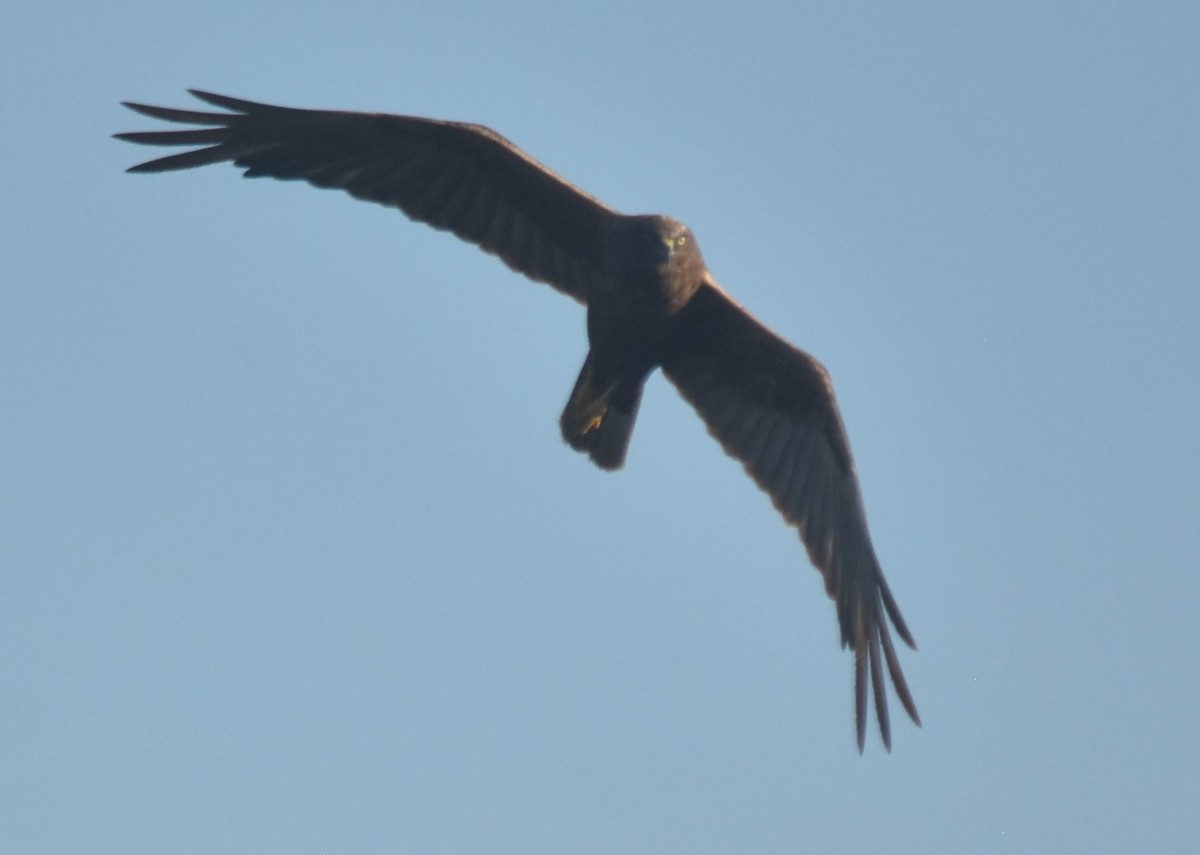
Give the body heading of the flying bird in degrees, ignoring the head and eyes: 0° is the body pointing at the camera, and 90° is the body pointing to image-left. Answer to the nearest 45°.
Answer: approximately 0°
